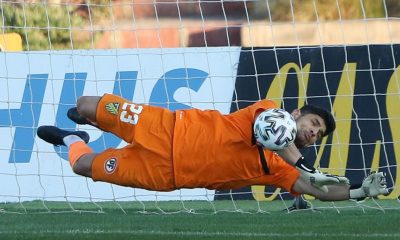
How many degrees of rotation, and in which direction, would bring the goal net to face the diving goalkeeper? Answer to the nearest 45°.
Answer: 0° — it already faces them

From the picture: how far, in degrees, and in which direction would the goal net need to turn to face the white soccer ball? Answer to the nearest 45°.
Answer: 0° — it already faces it
